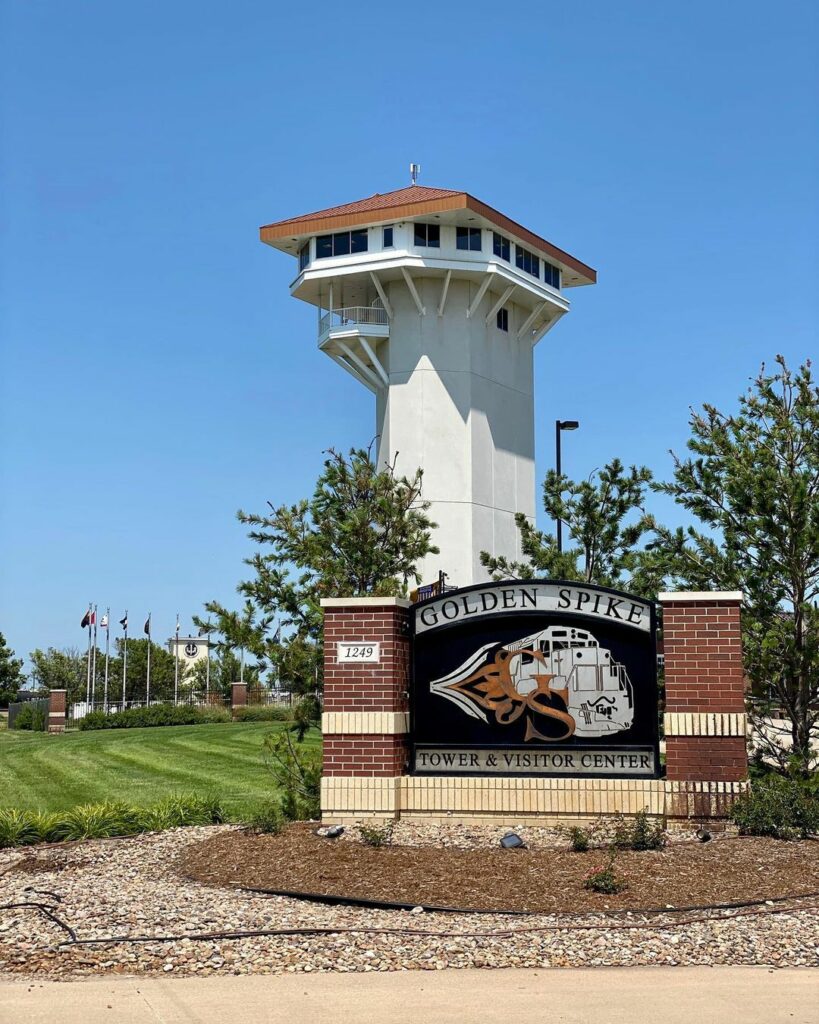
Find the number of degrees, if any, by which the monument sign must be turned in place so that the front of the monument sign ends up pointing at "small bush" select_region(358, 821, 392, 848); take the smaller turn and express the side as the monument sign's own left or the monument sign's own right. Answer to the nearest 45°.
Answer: approximately 45° to the monument sign's own right

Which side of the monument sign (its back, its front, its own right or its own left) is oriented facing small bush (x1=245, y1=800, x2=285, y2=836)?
right

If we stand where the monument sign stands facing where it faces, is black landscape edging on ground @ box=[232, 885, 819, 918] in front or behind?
in front

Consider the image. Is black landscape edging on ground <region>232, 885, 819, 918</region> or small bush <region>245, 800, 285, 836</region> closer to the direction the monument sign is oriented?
the black landscape edging on ground

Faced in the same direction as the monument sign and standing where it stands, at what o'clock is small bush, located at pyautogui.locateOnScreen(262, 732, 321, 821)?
The small bush is roughly at 4 o'clock from the monument sign.

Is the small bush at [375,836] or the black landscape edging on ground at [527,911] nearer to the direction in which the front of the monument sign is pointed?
the black landscape edging on ground

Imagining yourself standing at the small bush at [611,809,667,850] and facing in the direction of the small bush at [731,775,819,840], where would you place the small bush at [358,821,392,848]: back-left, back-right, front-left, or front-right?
back-left

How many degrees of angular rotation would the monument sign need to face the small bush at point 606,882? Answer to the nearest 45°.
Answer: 0° — it already faces it

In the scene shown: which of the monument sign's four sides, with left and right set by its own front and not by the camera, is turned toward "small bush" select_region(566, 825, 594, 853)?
front

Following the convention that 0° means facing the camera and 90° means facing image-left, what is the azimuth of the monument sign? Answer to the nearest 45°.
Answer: approximately 0°

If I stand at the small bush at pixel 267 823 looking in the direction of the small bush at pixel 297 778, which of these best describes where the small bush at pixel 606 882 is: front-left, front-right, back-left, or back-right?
back-right
